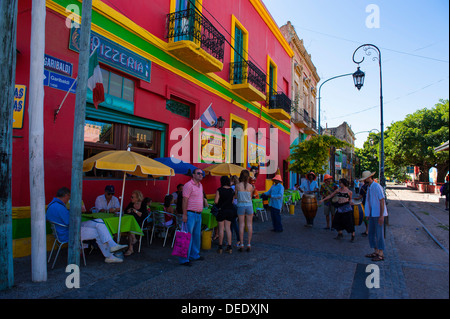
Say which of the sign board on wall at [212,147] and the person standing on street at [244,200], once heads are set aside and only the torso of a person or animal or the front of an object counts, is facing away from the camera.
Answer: the person standing on street

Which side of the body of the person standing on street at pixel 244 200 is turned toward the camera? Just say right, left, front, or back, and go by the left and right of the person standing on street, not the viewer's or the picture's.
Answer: back

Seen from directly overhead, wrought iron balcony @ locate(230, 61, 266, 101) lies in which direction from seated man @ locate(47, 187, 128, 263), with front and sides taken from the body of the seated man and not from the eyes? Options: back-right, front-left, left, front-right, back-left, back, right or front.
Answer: front-left

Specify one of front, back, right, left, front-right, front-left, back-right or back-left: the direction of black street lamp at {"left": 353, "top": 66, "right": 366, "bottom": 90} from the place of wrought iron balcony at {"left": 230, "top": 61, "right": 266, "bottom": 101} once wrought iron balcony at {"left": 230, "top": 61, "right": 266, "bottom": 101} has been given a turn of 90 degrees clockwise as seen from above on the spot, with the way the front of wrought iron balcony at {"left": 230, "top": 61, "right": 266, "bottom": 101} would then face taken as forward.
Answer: back-left

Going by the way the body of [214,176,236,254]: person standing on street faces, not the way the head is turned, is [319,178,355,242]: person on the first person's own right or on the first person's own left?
on the first person's own right

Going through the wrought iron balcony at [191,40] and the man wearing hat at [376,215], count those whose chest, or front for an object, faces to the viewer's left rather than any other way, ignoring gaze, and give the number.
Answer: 1

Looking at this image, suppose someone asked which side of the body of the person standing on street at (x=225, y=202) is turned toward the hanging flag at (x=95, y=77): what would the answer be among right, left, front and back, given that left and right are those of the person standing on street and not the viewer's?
left

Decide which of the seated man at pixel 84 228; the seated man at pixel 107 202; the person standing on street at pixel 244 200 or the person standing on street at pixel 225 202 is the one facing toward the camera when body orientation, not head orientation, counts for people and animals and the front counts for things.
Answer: the seated man at pixel 107 202

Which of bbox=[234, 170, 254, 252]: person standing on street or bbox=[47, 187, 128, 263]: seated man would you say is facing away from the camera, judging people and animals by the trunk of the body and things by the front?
the person standing on street

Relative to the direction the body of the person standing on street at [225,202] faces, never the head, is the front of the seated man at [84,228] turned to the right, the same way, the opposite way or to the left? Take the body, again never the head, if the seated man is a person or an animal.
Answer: to the right

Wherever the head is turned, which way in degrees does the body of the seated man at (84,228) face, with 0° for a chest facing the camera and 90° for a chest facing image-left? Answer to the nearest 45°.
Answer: approximately 270°

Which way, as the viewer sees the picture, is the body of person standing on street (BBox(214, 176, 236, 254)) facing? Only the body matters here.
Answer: away from the camera
